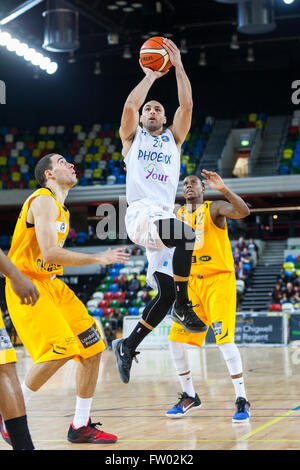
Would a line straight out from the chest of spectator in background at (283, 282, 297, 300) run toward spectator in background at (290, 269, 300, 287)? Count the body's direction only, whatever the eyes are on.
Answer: no

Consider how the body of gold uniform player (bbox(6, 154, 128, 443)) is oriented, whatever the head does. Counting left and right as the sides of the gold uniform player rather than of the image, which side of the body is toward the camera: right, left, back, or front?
right

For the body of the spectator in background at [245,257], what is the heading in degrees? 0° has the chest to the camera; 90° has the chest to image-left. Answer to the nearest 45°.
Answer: approximately 0°

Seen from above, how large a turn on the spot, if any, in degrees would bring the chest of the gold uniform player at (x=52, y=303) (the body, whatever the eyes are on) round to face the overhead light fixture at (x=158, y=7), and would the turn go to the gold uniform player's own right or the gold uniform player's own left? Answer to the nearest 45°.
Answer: approximately 90° to the gold uniform player's own left

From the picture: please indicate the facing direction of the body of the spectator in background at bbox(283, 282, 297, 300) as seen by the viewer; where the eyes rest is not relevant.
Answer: toward the camera

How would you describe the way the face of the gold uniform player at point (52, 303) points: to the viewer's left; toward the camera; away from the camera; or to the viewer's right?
to the viewer's right

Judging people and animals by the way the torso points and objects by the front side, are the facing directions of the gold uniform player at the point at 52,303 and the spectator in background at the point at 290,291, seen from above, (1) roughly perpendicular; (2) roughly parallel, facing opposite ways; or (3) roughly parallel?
roughly perpendicular

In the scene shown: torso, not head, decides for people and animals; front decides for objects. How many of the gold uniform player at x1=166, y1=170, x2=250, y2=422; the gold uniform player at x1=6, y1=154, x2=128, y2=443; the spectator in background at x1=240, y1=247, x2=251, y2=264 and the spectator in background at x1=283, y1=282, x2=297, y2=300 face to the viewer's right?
1

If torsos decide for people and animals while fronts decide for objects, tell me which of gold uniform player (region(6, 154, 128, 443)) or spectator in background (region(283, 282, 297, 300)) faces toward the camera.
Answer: the spectator in background

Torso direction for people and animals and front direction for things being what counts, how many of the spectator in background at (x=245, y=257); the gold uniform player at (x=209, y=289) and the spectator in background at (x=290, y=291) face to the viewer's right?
0

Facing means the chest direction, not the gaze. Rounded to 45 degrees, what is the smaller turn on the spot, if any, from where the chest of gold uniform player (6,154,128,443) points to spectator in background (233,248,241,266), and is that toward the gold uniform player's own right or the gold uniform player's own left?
approximately 90° to the gold uniform player's own left

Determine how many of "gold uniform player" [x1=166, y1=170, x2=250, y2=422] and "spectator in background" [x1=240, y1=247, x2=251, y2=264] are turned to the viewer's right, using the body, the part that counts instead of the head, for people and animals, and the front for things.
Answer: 0

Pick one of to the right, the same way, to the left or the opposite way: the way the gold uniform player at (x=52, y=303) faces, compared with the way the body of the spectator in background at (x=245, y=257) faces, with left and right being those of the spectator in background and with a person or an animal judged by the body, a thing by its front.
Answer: to the left

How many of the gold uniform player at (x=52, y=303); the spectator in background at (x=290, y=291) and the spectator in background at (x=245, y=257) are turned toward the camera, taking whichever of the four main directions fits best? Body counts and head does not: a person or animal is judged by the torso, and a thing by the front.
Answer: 2

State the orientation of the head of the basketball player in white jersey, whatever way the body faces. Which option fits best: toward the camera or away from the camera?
toward the camera

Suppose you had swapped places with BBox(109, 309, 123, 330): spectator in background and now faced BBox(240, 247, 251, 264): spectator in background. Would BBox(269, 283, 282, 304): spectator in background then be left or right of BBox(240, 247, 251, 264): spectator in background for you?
right
